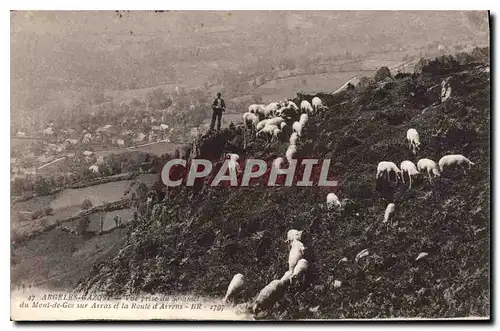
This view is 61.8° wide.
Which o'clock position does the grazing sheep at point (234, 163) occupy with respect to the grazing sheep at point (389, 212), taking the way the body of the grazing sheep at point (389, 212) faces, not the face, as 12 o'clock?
the grazing sheep at point (234, 163) is roughly at 3 o'clock from the grazing sheep at point (389, 212).

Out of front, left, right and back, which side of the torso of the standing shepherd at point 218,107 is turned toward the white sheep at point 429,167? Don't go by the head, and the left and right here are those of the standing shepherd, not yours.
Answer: left

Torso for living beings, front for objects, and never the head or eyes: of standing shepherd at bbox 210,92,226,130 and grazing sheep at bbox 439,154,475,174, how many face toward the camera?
1

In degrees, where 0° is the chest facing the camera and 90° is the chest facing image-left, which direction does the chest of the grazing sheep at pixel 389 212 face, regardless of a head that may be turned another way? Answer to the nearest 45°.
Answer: approximately 45°

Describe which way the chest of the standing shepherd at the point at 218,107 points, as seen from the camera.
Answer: toward the camera

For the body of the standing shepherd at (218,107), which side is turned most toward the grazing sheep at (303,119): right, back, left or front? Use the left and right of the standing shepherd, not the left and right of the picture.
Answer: left
